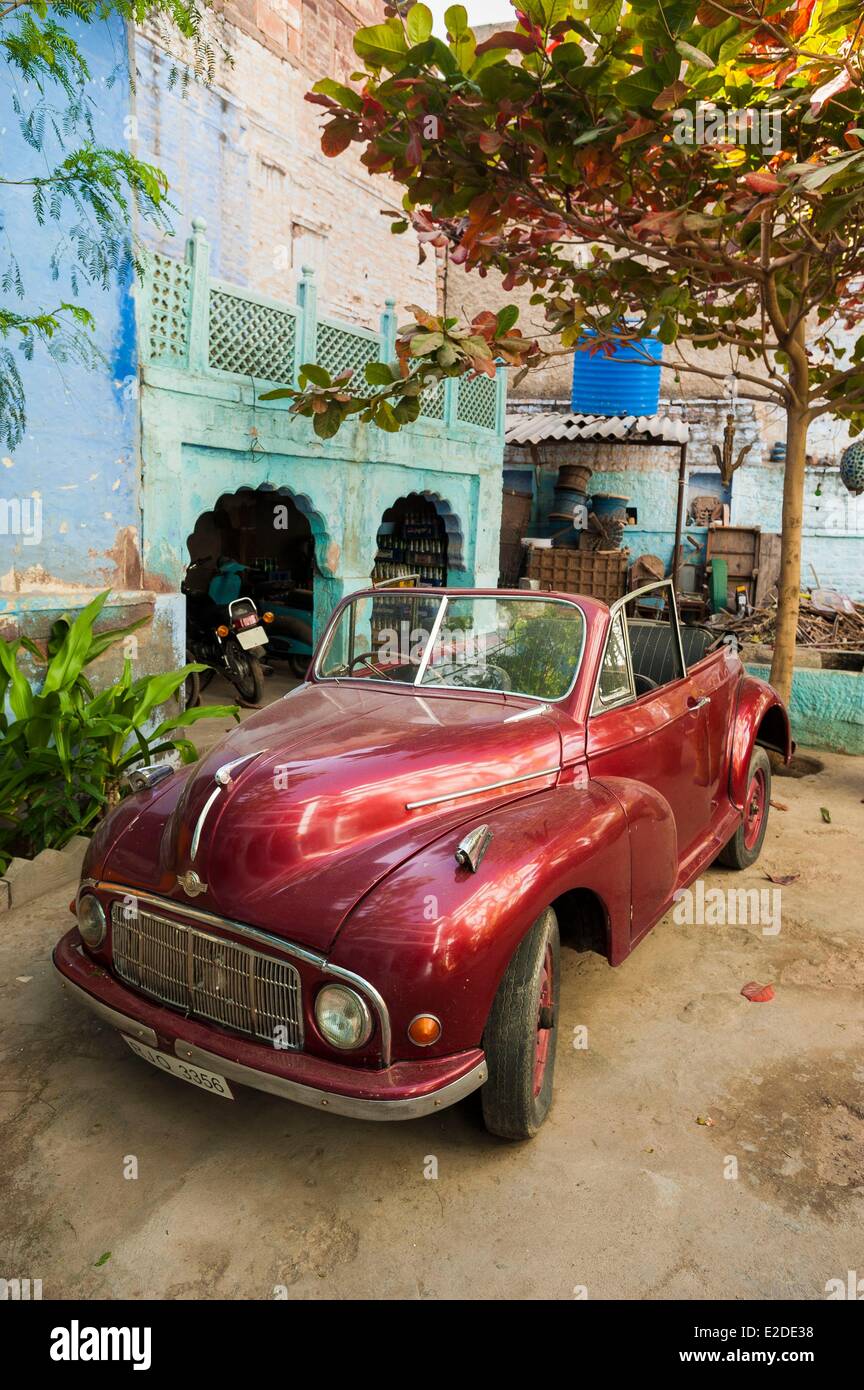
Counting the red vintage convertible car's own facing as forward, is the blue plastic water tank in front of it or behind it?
behind

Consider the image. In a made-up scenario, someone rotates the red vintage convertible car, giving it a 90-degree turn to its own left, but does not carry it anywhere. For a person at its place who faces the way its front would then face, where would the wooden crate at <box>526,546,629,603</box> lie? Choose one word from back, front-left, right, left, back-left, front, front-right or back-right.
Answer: back-left

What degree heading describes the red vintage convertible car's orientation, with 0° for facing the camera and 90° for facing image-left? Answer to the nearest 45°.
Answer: approximately 45°

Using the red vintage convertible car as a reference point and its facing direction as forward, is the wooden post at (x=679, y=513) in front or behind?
behind

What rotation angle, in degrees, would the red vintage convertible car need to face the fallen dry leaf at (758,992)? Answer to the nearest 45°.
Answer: approximately 90° to its left

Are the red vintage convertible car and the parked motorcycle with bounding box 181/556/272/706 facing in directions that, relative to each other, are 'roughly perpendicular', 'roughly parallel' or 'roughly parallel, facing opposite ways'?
roughly perpendicular
